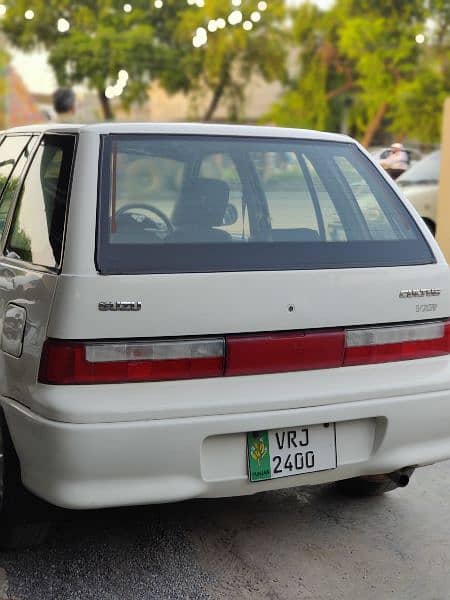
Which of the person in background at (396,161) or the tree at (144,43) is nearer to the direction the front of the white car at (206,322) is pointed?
the tree

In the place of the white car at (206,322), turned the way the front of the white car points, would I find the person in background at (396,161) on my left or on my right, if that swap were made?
on my right

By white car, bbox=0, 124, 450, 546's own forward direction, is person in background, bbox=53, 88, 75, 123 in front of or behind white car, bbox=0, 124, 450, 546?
in front

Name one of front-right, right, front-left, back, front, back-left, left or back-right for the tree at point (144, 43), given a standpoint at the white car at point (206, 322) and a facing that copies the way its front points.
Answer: front-right

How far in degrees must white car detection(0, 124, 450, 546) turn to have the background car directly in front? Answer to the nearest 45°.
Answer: approximately 45° to its right

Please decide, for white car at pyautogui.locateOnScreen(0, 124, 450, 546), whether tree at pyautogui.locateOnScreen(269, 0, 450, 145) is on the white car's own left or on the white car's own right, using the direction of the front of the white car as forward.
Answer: on the white car's own right

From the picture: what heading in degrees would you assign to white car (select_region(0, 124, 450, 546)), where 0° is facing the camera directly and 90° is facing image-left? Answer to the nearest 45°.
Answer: approximately 135°
